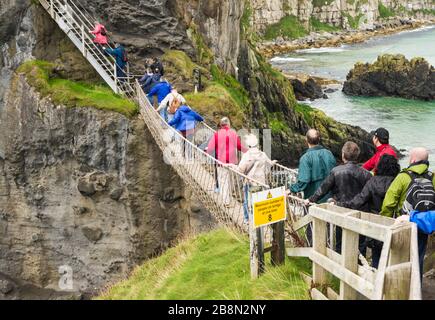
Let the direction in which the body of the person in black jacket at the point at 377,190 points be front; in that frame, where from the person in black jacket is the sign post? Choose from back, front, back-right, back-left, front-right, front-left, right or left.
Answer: front-left

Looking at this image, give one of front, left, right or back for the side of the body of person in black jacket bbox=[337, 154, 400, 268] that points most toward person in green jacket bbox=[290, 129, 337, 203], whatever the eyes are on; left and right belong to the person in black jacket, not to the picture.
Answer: front

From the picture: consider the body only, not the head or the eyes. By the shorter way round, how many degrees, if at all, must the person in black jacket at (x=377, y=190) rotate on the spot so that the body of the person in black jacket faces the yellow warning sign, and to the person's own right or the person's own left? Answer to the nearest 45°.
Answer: approximately 45° to the person's own left

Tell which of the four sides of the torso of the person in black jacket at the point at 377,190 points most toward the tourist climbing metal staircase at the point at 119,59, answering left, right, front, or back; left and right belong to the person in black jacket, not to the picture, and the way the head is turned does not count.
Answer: front

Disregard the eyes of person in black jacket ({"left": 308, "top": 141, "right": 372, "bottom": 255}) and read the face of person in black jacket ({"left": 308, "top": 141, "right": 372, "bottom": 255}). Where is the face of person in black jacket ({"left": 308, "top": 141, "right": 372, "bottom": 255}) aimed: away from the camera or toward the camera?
away from the camera

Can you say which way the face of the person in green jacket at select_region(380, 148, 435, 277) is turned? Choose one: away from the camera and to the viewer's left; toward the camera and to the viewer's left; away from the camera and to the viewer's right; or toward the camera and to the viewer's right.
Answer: away from the camera and to the viewer's left

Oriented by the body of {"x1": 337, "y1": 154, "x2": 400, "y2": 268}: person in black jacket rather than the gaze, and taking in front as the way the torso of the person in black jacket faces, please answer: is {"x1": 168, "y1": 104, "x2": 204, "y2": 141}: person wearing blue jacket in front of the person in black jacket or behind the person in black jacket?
in front

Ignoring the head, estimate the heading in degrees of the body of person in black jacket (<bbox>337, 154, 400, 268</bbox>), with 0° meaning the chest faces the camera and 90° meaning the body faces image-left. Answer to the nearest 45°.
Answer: approximately 135°

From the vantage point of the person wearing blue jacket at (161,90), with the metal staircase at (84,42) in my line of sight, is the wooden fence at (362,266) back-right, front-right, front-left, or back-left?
back-left

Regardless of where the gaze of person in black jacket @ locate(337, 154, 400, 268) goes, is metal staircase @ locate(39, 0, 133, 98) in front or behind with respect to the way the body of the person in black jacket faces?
in front
